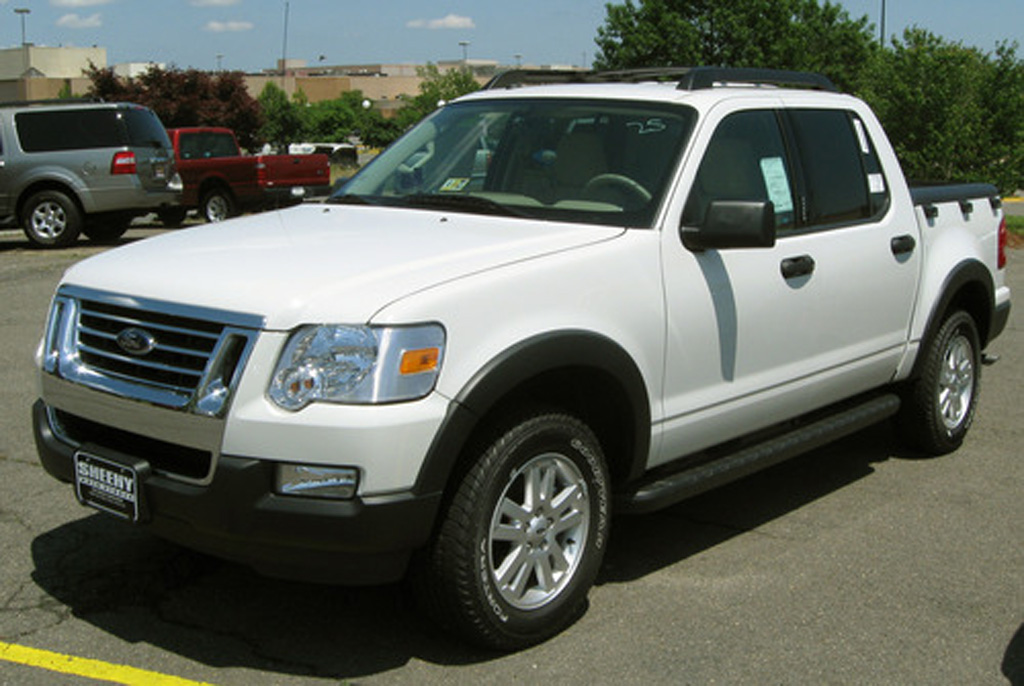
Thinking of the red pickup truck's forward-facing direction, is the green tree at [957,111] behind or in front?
behind

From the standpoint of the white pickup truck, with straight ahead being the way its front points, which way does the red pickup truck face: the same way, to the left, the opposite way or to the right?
to the right

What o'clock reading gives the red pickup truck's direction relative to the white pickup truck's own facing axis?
The red pickup truck is roughly at 4 o'clock from the white pickup truck.

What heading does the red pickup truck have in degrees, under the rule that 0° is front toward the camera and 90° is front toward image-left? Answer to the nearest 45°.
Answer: approximately 135°

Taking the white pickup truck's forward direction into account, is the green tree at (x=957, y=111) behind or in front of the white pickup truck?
behind

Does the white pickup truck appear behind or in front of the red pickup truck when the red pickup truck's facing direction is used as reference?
behind

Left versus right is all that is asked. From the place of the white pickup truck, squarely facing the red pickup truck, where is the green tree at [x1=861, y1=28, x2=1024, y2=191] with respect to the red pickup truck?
right

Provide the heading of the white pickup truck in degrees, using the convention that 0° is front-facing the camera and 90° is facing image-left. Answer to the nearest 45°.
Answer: approximately 45°
